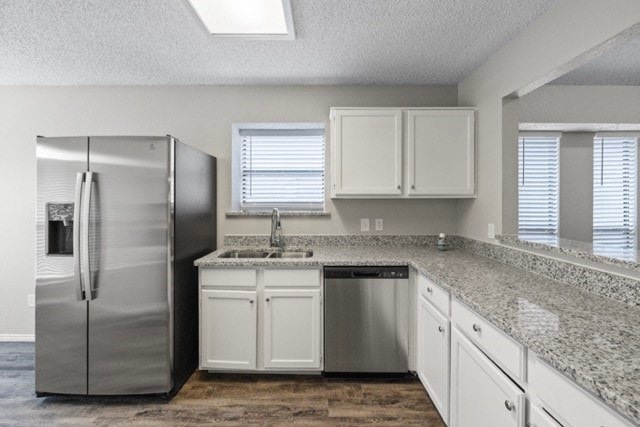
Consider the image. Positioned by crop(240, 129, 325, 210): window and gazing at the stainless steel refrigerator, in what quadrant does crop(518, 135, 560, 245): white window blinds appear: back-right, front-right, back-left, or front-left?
back-left

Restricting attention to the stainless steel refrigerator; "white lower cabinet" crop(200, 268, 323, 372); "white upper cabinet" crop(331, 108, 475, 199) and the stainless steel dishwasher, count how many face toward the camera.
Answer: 4

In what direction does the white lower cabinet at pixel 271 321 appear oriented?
toward the camera

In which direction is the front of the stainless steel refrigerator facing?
toward the camera

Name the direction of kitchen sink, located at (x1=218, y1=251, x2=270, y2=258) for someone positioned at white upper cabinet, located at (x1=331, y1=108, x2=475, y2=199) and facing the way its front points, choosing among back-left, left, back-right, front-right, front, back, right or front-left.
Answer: right

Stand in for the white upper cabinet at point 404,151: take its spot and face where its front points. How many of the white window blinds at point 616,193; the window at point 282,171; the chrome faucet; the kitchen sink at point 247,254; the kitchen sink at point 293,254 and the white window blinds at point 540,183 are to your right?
4

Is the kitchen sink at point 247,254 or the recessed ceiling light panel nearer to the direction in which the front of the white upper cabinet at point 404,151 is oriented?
the recessed ceiling light panel

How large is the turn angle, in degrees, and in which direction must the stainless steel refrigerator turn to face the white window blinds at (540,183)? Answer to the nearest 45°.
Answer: approximately 90° to its left
